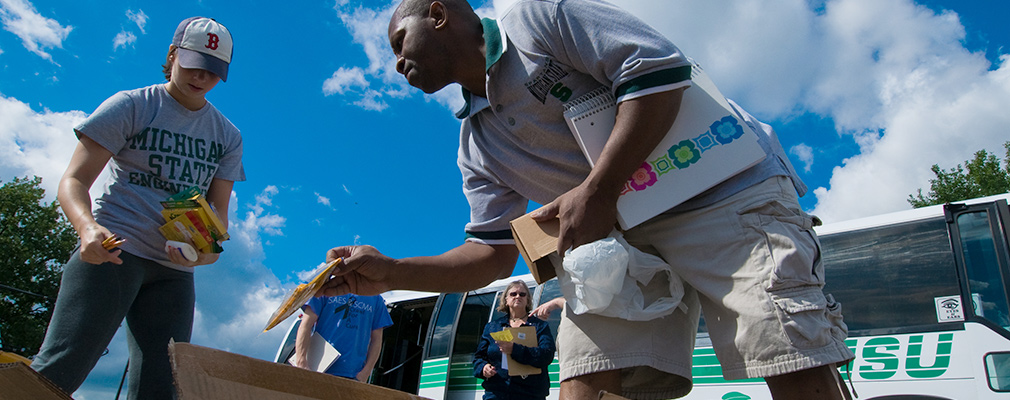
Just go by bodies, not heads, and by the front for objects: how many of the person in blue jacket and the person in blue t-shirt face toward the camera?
2

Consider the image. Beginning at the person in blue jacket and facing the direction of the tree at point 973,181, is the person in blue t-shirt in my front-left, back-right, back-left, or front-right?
back-left

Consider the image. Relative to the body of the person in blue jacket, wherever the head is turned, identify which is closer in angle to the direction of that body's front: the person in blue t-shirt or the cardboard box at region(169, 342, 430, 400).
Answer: the cardboard box

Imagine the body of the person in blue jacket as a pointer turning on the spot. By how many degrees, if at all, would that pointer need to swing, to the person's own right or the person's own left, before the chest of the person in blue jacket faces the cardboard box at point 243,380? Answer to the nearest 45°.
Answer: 0° — they already face it

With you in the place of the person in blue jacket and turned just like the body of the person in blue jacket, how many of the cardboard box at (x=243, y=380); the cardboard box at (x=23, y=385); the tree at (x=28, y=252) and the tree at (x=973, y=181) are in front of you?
2

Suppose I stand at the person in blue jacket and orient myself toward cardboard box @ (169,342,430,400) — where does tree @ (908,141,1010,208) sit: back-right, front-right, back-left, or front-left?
back-left

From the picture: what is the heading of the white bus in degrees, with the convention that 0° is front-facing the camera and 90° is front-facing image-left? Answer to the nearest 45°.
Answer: approximately 315°

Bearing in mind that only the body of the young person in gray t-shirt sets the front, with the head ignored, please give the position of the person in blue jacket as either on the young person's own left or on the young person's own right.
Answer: on the young person's own left
